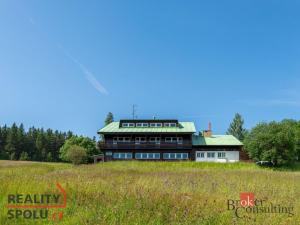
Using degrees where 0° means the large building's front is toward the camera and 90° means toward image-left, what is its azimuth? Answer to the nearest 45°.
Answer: approximately 0°

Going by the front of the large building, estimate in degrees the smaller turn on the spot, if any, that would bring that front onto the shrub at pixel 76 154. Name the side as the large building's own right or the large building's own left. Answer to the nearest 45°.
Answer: approximately 90° to the large building's own right
